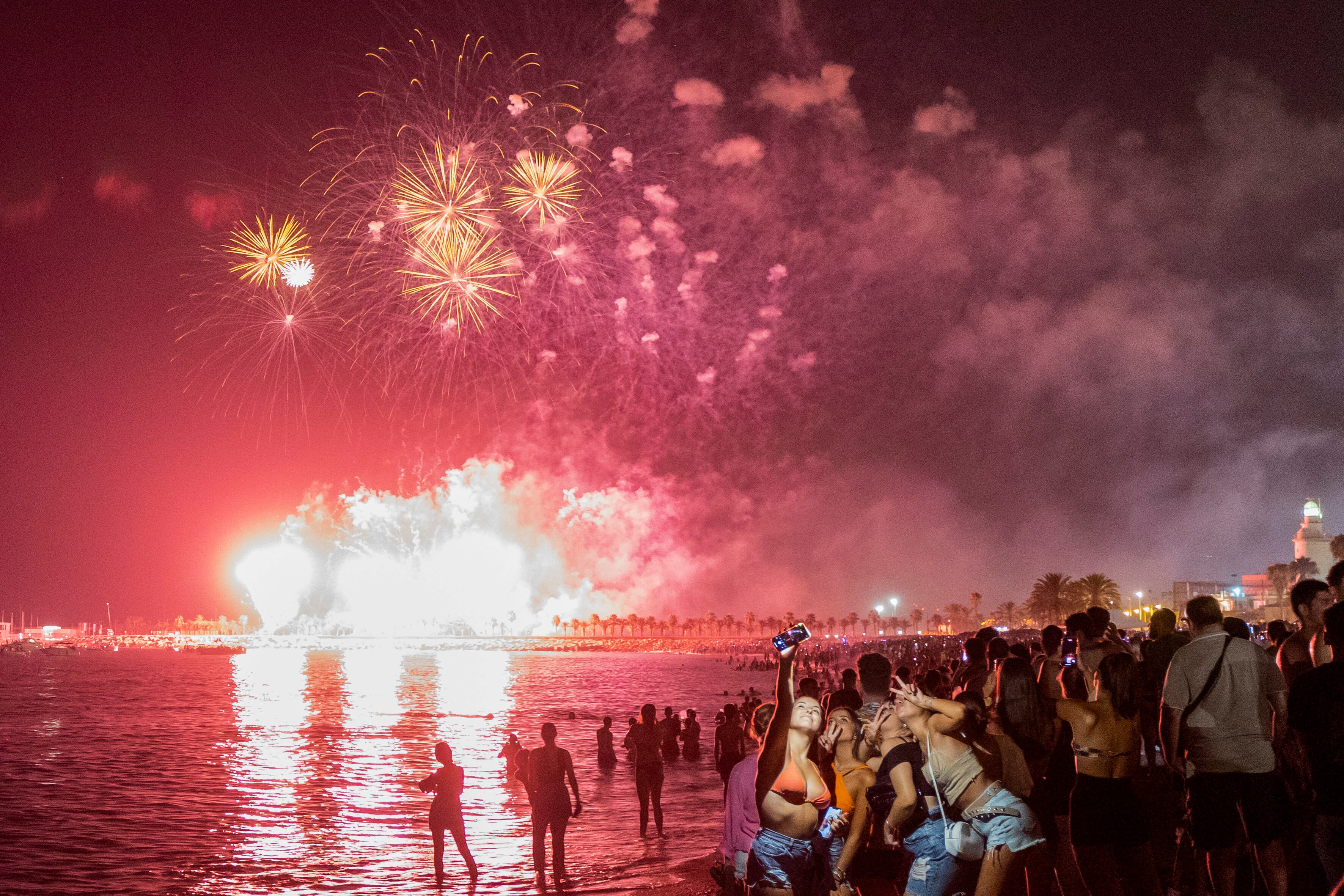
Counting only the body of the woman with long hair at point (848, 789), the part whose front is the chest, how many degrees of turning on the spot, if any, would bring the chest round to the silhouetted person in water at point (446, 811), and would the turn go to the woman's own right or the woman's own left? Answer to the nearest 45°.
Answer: approximately 90° to the woman's own right

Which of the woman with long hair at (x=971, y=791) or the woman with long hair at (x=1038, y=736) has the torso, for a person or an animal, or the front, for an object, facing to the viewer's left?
the woman with long hair at (x=971, y=791)

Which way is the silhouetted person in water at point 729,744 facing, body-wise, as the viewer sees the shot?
away from the camera

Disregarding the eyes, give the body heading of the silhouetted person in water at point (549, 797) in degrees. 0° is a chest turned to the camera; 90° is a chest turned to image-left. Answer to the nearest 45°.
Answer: approximately 180°

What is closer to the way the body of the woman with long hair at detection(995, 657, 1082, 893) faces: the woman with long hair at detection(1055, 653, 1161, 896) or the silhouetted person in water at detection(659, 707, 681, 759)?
the silhouetted person in water

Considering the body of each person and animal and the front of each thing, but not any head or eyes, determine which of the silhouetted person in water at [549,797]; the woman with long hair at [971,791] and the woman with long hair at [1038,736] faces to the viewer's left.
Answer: the woman with long hair at [971,791]

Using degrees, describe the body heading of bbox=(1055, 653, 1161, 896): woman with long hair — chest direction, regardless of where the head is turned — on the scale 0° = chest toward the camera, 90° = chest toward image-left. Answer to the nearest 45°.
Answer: approximately 135°

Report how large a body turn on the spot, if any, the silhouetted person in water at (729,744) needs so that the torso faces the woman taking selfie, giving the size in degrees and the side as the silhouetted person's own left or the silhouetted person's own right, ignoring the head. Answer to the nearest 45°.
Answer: approximately 180°

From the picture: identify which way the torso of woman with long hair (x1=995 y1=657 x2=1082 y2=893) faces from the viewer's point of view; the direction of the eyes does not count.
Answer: away from the camera

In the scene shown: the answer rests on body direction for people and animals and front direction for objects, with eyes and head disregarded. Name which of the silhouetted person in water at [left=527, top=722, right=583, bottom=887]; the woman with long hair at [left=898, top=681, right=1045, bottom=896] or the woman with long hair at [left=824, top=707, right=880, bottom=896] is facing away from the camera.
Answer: the silhouetted person in water

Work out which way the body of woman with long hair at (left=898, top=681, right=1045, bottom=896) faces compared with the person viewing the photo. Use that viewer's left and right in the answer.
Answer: facing to the left of the viewer
